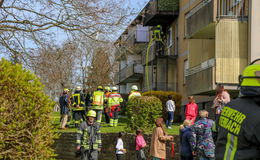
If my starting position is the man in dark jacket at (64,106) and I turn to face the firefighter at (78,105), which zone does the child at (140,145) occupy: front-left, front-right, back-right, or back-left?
front-right

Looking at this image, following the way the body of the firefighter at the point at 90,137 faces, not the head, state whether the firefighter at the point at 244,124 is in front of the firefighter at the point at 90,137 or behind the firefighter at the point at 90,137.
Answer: in front

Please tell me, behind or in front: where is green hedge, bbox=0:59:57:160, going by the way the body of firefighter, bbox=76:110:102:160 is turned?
in front

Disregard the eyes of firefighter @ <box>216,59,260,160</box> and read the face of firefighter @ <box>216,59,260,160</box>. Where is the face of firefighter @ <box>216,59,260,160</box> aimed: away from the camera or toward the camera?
away from the camera

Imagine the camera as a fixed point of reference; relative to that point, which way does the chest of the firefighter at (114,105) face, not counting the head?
away from the camera
